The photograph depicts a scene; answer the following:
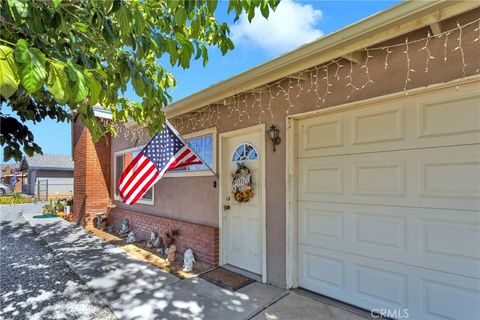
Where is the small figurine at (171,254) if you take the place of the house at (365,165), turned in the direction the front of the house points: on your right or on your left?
on your right

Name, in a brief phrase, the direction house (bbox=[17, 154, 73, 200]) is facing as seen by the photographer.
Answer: facing the viewer

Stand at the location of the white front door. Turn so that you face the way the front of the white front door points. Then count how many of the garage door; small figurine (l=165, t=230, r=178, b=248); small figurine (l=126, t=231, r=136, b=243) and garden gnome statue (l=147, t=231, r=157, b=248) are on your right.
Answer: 3

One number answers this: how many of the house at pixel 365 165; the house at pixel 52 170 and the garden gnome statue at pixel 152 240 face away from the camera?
0

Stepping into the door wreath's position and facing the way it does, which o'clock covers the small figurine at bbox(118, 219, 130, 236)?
The small figurine is roughly at 3 o'clock from the door wreath.

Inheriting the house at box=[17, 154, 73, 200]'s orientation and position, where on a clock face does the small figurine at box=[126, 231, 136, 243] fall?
The small figurine is roughly at 12 o'clock from the house.

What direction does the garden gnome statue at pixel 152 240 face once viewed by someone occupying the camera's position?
facing the viewer and to the left of the viewer

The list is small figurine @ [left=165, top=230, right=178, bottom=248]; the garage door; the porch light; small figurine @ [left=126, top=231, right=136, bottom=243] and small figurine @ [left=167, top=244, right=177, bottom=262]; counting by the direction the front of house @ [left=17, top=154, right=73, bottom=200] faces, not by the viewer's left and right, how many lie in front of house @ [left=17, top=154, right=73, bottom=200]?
5

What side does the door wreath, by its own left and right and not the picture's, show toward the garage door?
left

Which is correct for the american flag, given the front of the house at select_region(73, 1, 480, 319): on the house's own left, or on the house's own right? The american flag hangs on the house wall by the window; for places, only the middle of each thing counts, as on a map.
on the house's own right

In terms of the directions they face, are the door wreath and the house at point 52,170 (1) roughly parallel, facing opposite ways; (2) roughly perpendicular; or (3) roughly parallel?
roughly perpendicular

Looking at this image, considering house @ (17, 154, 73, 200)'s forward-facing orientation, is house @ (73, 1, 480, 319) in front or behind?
in front

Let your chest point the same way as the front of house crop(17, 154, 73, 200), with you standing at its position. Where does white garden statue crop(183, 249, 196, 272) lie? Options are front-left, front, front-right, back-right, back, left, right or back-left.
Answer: front

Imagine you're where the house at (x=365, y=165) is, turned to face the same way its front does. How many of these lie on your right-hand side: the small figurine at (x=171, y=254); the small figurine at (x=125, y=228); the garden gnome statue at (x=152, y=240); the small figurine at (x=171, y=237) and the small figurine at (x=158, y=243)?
5

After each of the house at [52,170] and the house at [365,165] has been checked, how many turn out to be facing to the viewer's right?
0

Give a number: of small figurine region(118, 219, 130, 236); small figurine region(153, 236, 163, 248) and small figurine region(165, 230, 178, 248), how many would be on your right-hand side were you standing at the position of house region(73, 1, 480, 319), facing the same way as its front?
3

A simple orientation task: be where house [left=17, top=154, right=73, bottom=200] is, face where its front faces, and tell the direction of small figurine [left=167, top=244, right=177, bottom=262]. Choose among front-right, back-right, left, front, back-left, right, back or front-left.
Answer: front
